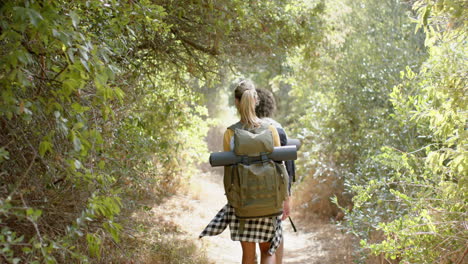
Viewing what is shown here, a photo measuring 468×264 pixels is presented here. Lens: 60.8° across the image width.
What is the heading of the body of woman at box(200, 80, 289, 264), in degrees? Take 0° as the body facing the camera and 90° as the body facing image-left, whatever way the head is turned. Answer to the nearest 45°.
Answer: approximately 180°
